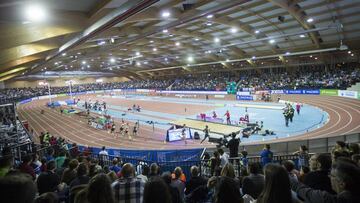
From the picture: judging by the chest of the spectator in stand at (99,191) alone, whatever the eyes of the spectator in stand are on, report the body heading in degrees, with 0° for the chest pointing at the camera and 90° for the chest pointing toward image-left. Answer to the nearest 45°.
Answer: approximately 180°

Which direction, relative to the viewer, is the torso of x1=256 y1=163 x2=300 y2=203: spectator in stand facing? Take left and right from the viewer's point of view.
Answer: facing away from the viewer

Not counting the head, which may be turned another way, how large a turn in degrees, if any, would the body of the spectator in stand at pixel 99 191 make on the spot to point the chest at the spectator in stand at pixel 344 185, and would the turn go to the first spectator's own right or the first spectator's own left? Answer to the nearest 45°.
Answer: approximately 90° to the first spectator's own right

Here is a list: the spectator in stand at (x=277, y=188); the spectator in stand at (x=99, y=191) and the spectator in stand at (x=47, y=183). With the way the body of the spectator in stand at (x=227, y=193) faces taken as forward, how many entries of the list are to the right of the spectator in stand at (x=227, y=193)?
1

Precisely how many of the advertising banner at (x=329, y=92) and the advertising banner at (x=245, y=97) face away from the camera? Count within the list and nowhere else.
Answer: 0

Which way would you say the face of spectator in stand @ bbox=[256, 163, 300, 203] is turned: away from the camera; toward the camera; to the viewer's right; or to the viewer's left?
away from the camera

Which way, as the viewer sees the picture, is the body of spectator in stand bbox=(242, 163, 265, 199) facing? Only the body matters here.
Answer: away from the camera

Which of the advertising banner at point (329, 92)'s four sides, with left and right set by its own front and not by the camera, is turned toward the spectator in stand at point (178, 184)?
front

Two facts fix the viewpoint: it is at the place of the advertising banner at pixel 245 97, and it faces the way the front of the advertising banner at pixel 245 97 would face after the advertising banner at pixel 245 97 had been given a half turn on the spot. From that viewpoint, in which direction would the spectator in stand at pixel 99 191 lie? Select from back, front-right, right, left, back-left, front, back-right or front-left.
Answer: back

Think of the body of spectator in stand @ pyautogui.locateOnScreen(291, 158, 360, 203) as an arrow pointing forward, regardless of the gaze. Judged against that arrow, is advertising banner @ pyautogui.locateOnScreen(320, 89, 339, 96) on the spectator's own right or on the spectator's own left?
on the spectator's own right

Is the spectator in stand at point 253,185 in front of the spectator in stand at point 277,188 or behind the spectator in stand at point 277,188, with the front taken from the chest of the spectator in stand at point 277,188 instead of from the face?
in front

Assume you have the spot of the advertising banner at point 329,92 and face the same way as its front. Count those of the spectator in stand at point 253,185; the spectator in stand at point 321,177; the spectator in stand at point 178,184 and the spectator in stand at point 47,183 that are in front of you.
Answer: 4

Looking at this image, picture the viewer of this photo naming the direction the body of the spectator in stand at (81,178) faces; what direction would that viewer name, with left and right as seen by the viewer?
facing away from the viewer

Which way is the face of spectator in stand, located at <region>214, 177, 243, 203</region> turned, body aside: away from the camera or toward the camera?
away from the camera

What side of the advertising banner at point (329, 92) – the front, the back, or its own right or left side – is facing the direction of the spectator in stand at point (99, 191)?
front

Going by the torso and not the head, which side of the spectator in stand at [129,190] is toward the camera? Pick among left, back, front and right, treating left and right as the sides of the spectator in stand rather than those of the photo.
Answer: back

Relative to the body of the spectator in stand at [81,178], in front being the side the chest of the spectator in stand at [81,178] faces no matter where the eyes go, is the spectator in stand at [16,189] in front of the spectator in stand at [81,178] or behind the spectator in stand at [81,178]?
behind

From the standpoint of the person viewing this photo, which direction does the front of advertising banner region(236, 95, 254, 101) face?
facing the viewer

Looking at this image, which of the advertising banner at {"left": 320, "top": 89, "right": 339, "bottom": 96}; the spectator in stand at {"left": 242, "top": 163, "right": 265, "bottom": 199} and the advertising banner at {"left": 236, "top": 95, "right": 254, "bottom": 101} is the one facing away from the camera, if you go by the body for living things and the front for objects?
the spectator in stand

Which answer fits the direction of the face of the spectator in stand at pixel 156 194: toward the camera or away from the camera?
away from the camera
